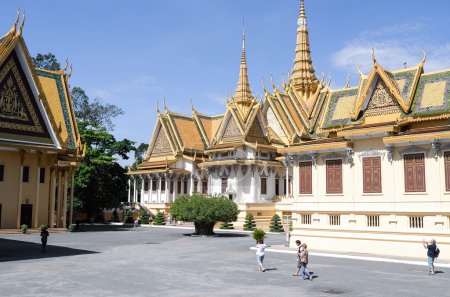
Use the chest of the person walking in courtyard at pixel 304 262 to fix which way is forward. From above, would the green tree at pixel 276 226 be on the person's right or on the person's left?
on the person's right

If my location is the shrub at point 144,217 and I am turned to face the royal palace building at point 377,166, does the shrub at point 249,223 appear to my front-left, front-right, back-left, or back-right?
front-left

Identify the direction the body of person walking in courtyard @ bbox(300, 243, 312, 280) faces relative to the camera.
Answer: to the viewer's left

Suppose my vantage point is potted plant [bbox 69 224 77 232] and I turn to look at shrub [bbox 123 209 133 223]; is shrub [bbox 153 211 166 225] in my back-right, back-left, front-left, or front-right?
front-right

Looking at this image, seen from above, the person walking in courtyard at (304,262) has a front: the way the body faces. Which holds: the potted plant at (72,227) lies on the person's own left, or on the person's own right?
on the person's own right

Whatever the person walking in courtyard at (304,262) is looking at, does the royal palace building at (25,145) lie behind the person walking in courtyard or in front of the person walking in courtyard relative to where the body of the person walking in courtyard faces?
in front

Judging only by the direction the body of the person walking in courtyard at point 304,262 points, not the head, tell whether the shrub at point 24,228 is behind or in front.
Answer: in front

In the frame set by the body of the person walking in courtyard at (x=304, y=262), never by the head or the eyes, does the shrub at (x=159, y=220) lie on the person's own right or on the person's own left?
on the person's own right

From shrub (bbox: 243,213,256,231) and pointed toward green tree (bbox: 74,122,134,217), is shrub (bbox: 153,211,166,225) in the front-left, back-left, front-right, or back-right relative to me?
front-left
